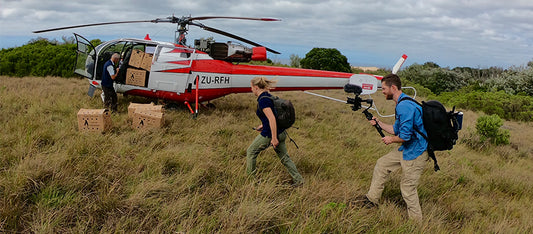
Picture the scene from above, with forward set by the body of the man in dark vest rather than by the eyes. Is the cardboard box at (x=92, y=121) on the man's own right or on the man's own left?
on the man's own right

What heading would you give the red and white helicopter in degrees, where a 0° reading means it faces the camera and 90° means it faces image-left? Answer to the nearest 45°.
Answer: approximately 90°

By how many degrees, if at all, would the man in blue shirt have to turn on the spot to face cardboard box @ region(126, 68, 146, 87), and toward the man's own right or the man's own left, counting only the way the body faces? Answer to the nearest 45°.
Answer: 0° — they already face it

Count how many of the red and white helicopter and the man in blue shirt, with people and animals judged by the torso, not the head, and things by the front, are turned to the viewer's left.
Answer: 2

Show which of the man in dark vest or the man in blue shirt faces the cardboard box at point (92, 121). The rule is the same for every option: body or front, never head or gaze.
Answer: the man in blue shirt

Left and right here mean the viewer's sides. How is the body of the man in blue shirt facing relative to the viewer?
facing to the left of the viewer

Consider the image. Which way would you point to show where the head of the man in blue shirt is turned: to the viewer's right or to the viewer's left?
to the viewer's left

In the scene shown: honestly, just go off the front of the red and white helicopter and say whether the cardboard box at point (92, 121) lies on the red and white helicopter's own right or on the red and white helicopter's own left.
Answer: on the red and white helicopter's own left

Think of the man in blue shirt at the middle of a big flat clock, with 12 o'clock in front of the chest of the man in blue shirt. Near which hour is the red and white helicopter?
The red and white helicopter is roughly at 1 o'clock from the man in blue shirt.
